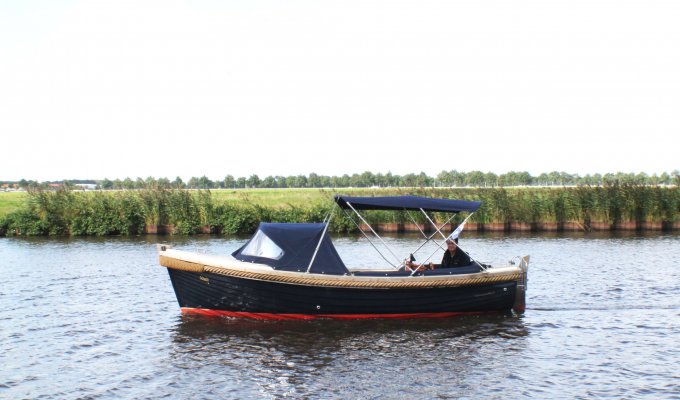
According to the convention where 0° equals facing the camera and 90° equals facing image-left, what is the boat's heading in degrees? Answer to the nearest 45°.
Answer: approximately 90°

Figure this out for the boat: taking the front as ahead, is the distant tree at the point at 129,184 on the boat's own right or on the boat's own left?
on the boat's own right
